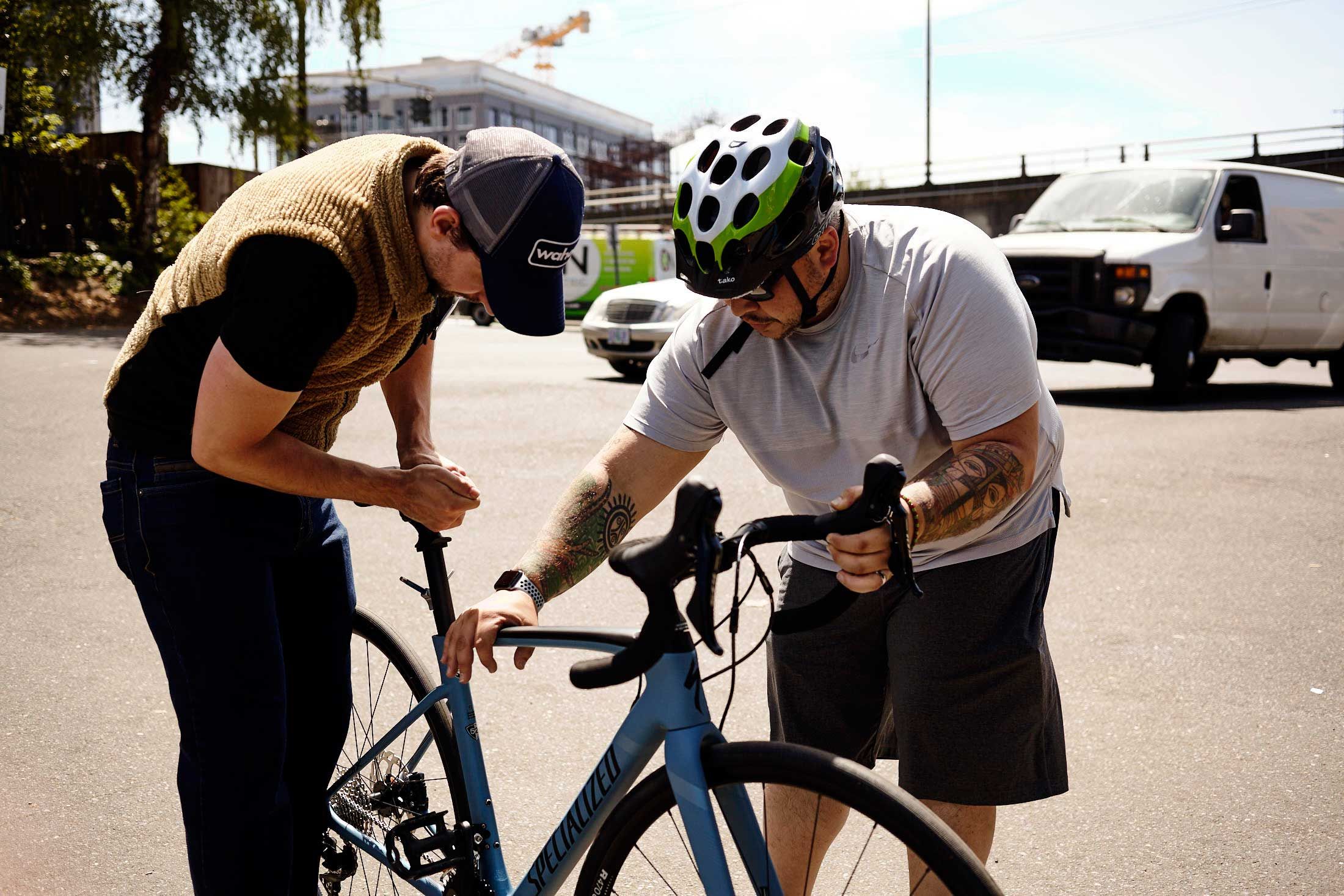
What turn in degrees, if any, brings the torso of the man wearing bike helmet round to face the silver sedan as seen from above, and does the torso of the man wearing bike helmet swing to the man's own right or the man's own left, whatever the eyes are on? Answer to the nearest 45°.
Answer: approximately 135° to the man's own right

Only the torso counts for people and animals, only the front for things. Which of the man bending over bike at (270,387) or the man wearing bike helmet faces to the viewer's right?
the man bending over bike

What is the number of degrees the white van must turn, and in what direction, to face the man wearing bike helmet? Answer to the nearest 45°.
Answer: approximately 45° to its left

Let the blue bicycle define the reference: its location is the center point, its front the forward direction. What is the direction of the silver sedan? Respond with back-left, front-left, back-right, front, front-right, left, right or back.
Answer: back-left

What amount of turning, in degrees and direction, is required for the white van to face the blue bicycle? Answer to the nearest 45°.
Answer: approximately 45° to its left

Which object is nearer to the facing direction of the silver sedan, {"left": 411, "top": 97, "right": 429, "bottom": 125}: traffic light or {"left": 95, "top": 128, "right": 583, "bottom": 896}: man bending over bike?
the man bending over bike

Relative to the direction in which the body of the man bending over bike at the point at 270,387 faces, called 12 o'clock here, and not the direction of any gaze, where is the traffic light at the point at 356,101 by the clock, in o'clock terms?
The traffic light is roughly at 9 o'clock from the man bending over bike.

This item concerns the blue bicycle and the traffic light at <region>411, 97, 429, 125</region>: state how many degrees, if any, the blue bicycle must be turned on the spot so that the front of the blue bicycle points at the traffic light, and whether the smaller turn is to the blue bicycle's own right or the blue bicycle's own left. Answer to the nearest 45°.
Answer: approximately 135° to the blue bicycle's own left

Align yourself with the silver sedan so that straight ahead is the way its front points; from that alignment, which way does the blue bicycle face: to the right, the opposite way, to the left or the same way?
to the left

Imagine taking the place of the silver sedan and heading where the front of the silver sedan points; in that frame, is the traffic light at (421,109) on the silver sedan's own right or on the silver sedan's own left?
on the silver sedan's own right

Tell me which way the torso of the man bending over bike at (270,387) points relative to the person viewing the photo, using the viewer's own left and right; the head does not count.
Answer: facing to the right of the viewer
